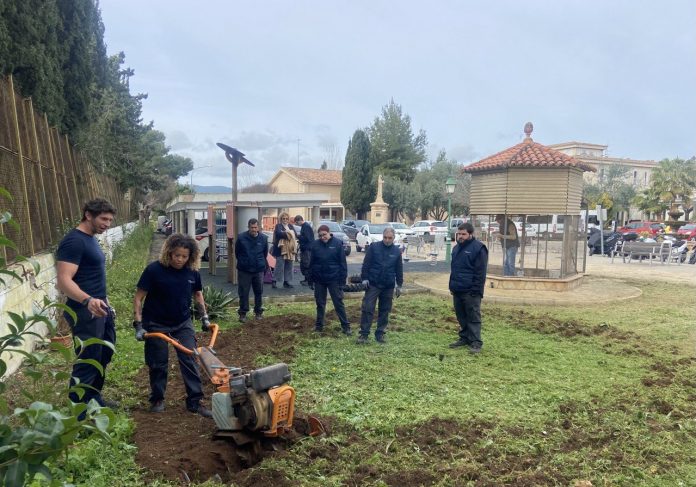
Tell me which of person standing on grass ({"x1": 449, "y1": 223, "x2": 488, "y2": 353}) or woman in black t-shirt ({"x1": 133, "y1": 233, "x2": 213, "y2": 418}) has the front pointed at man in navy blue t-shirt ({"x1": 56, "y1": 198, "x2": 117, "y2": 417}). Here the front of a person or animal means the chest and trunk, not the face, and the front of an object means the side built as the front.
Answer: the person standing on grass

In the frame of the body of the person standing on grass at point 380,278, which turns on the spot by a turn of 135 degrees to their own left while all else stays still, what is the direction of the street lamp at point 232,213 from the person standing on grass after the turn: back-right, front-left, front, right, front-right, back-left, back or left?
left

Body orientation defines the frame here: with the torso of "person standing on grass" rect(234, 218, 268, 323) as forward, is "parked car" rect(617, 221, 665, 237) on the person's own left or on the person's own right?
on the person's own left

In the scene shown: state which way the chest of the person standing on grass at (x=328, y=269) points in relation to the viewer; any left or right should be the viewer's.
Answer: facing the viewer

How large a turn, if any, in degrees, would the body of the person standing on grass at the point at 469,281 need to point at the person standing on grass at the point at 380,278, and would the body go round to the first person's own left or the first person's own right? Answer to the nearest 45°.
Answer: approximately 45° to the first person's own right

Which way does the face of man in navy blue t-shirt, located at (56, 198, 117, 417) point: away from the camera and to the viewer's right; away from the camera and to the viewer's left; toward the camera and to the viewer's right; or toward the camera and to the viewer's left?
toward the camera and to the viewer's right

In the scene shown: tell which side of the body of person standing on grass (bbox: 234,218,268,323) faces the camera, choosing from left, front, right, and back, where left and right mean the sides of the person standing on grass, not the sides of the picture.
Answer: front

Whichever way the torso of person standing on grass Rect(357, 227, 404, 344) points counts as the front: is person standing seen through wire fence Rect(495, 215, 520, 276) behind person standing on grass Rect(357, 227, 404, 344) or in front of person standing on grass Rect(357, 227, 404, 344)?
behind

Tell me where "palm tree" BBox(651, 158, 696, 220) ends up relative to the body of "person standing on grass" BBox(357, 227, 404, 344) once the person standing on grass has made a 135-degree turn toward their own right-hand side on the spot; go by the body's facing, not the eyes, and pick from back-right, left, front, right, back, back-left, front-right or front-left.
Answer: right

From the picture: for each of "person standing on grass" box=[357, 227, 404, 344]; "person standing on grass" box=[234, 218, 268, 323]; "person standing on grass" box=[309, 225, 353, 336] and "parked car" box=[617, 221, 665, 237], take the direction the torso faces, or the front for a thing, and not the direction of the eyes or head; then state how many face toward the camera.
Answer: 3
